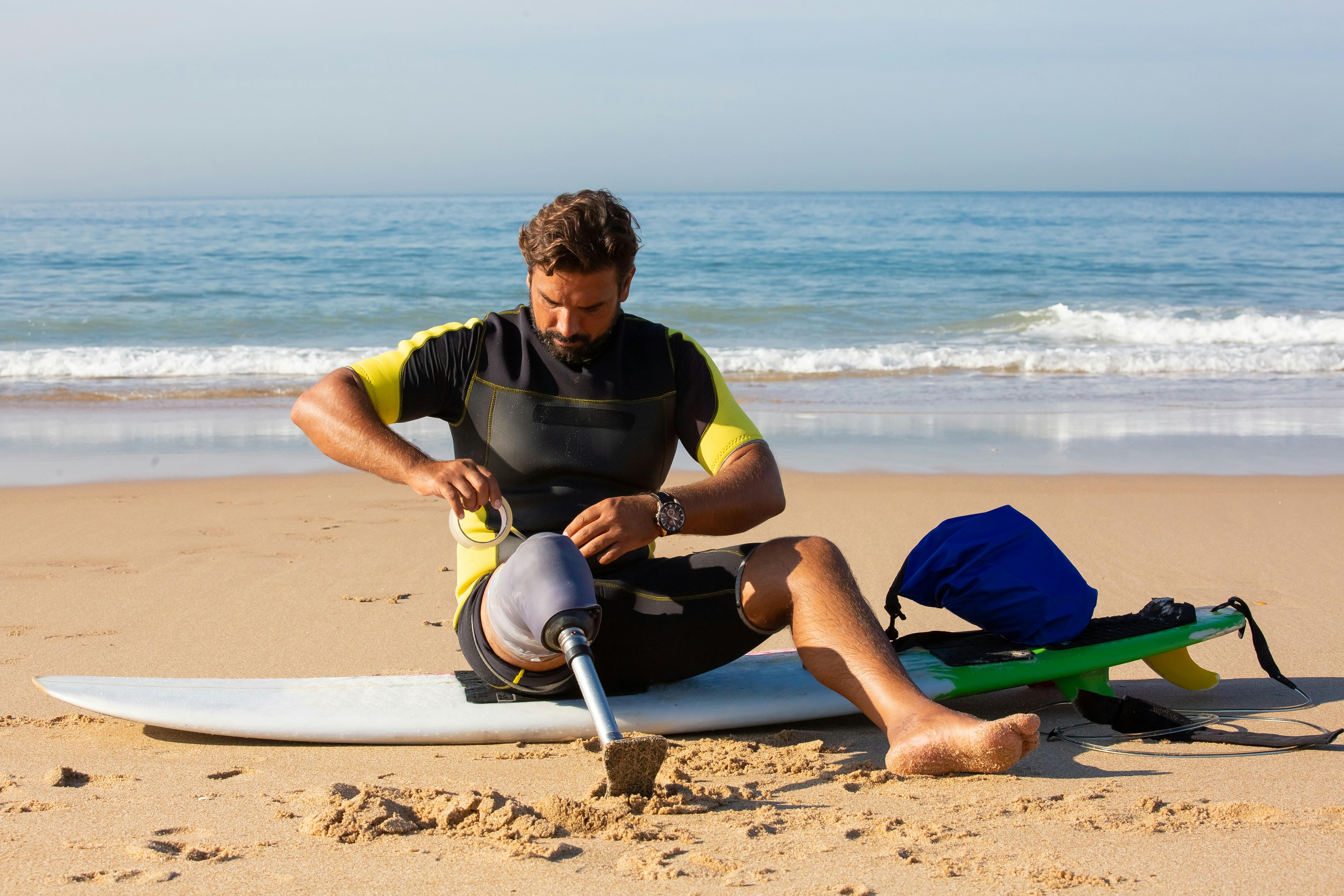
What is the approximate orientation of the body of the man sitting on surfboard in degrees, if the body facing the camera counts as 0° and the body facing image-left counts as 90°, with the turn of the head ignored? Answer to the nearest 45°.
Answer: approximately 0°

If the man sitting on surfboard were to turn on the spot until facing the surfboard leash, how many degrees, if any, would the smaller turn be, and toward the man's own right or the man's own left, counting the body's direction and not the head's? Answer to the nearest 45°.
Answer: approximately 90° to the man's own left

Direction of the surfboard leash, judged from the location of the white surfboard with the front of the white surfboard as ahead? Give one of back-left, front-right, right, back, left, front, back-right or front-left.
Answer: back

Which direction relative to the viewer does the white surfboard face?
to the viewer's left
